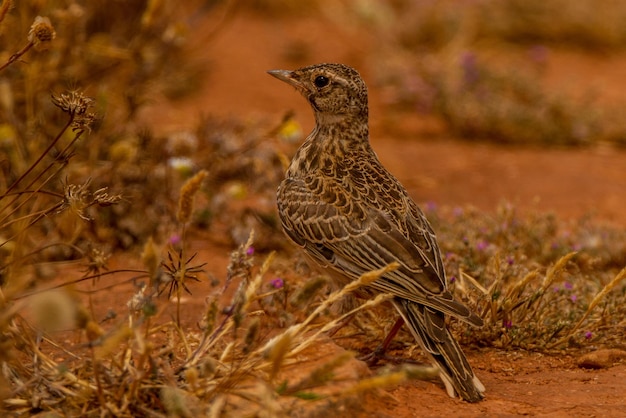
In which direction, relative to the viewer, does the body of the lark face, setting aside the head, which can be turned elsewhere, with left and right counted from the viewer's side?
facing away from the viewer and to the left of the viewer

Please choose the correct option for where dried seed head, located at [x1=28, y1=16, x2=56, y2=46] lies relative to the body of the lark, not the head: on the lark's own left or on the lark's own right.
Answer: on the lark's own left

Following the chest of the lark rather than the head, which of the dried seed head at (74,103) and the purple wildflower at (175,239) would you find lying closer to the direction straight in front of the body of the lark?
the purple wildflower

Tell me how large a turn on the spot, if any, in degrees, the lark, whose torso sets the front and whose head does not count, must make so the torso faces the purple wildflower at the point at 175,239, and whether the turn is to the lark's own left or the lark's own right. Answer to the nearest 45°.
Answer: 0° — it already faces it

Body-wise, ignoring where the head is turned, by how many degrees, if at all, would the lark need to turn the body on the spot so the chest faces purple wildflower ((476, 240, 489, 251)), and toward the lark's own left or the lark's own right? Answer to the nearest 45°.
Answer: approximately 90° to the lark's own right

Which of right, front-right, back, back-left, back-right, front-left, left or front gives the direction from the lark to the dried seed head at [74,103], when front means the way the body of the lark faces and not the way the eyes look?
left

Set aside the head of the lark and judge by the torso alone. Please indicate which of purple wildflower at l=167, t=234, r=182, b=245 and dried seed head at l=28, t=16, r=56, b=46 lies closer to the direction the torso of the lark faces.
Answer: the purple wildflower

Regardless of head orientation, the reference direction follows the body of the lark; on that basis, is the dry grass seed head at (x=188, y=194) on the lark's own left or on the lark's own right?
on the lark's own left
